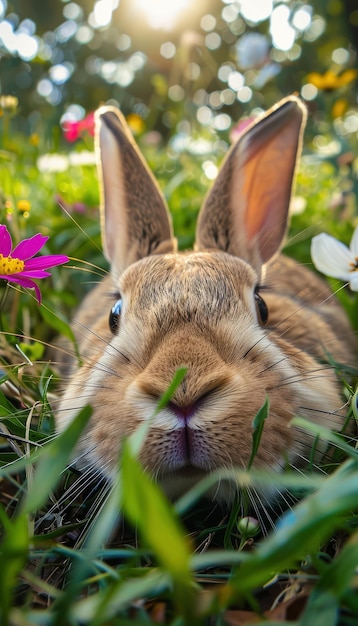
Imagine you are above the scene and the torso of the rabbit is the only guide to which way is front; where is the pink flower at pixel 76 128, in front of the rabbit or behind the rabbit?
behind

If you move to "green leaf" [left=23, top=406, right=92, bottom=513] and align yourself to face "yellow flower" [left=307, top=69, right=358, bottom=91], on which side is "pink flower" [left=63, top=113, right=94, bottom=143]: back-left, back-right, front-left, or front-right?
front-left

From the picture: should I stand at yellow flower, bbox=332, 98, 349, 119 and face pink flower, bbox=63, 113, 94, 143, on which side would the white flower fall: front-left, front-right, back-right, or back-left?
front-left

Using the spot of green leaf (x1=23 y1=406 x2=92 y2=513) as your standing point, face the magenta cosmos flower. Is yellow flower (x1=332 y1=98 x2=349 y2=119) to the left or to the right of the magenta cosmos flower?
right

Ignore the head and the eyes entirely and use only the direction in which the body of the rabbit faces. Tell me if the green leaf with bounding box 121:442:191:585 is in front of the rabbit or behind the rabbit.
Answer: in front

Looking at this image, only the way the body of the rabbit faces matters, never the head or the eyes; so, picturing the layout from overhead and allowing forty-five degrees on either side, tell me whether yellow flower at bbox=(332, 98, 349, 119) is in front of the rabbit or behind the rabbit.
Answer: behind

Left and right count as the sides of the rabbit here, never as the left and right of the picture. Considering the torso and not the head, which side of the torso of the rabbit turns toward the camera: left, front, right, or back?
front

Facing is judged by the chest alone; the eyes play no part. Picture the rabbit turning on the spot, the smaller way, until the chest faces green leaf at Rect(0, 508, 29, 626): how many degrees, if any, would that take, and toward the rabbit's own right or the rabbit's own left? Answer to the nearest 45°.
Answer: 0° — it already faces it

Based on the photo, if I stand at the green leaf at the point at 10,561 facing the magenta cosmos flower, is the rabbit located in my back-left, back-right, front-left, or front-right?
front-right

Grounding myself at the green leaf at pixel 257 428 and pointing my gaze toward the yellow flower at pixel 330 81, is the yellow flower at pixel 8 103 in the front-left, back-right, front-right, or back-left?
front-left

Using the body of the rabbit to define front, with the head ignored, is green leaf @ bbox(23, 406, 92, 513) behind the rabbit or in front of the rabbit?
in front

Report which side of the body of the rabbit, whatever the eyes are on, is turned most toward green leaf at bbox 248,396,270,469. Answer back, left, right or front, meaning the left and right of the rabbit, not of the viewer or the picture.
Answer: front
